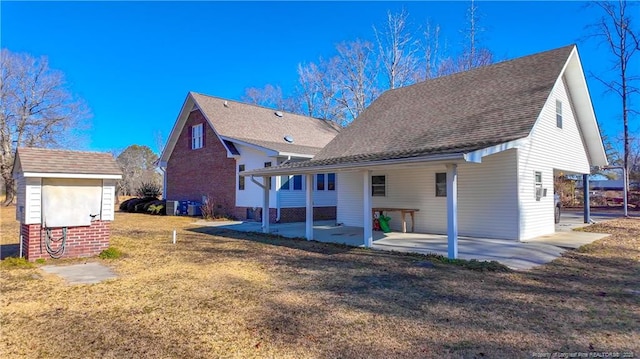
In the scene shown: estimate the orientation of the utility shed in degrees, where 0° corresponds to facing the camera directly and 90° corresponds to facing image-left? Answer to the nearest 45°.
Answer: approximately 0°

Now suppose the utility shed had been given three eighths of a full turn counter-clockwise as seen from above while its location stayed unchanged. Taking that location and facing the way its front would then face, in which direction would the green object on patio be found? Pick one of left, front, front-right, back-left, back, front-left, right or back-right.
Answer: front-right

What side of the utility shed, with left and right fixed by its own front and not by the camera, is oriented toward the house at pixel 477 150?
left

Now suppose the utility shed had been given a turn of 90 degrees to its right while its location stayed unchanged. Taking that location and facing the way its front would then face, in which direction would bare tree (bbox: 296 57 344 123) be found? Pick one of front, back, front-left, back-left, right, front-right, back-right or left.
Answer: back-right

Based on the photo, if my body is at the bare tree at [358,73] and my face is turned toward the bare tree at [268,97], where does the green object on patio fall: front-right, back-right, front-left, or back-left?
back-left

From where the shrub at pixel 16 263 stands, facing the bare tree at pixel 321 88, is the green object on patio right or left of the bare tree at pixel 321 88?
right

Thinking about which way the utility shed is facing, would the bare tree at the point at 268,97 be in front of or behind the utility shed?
behind
